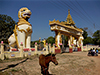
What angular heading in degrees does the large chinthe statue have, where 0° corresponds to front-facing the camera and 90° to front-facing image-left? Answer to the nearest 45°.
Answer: approximately 315°

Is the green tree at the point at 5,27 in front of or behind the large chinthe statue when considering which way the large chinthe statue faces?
behind
